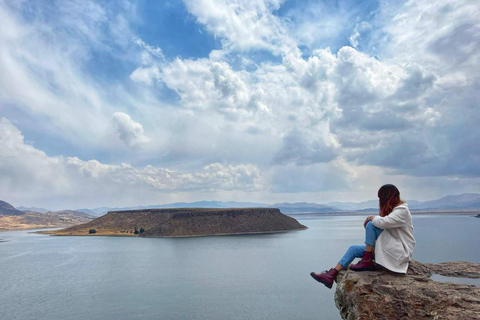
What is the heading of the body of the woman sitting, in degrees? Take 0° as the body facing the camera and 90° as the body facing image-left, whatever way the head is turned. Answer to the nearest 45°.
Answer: approximately 90°

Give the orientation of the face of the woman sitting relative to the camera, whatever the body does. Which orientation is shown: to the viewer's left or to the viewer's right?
to the viewer's left
